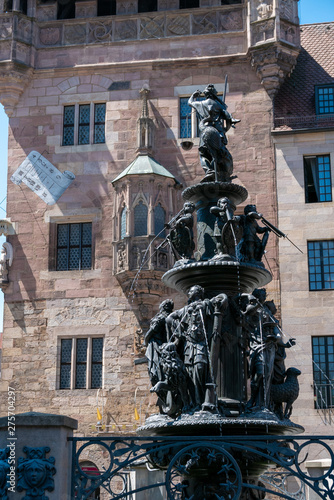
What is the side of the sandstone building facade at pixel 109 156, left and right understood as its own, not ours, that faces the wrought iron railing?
front

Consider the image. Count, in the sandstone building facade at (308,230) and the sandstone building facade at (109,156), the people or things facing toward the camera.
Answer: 2

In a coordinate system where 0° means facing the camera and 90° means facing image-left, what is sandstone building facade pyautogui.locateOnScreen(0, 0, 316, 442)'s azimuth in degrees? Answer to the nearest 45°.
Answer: approximately 0°

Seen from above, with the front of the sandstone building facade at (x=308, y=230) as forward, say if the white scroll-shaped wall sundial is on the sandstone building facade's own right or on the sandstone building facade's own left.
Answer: on the sandstone building facade's own right

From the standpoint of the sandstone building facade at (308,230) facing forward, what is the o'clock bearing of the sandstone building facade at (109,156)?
the sandstone building facade at (109,156) is roughly at 3 o'clock from the sandstone building facade at (308,230).

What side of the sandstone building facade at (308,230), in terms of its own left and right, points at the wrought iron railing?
front

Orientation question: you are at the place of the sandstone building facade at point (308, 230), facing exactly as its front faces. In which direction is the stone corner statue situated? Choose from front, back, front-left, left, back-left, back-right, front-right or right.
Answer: right

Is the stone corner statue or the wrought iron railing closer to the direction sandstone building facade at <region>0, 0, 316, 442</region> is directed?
the wrought iron railing

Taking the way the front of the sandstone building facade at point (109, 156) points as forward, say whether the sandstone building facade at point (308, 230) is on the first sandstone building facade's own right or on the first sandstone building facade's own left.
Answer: on the first sandstone building facade's own left
